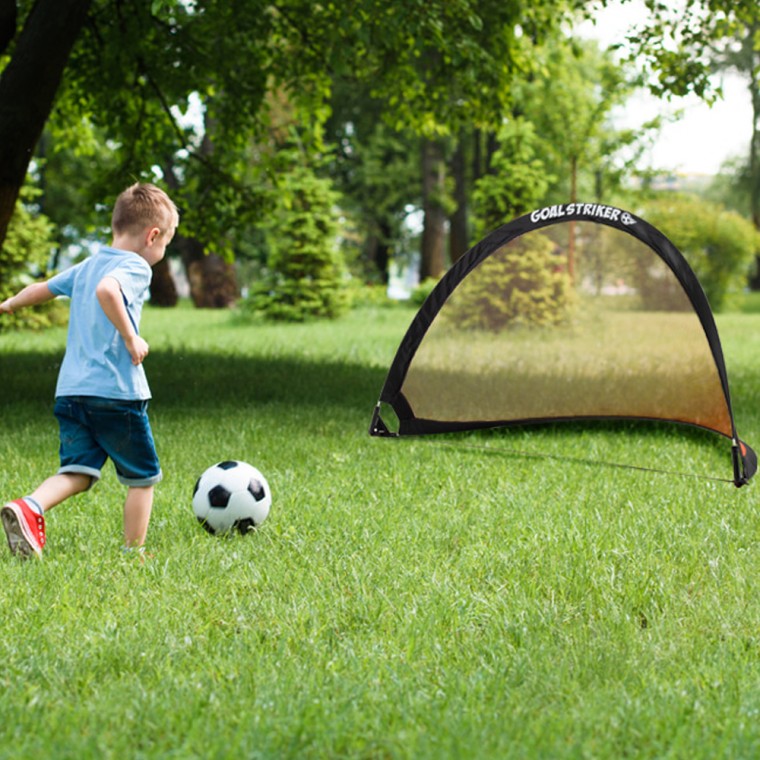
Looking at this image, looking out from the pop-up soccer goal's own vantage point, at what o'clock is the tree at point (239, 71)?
The tree is roughly at 3 o'clock from the pop-up soccer goal.

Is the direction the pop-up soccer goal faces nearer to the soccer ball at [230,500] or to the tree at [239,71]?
the soccer ball

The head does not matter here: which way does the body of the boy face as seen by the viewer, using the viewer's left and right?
facing away from the viewer and to the right of the viewer

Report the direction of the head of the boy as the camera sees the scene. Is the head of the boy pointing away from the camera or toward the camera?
away from the camera

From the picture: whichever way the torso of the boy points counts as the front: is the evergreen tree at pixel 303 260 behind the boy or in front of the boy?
in front

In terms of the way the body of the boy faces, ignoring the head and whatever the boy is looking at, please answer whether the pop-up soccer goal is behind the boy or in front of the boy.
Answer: in front

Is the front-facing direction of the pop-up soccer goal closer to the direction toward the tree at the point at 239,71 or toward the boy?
the boy

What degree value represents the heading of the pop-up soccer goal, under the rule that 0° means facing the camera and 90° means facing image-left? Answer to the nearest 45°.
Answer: approximately 45°

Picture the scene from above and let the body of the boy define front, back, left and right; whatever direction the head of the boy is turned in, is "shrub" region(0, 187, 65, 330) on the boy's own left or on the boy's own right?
on the boy's own left

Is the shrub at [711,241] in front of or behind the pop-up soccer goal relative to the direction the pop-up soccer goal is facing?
behind
